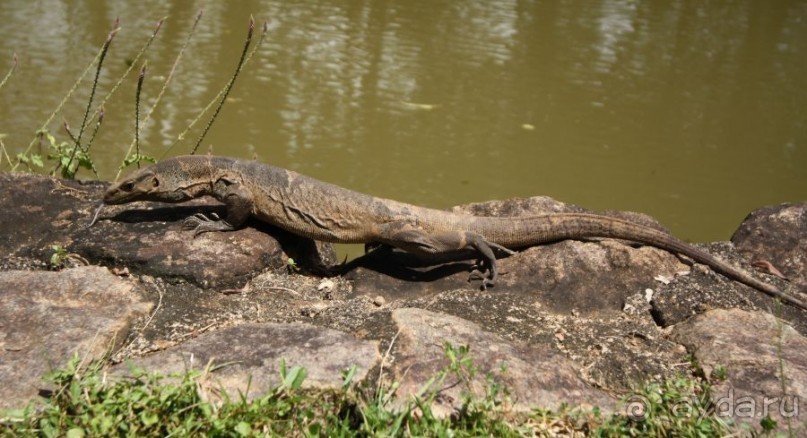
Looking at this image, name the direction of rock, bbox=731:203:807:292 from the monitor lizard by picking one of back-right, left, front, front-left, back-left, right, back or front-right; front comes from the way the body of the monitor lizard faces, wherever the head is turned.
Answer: back

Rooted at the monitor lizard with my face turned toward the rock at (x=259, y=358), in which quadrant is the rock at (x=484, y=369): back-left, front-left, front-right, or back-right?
front-left

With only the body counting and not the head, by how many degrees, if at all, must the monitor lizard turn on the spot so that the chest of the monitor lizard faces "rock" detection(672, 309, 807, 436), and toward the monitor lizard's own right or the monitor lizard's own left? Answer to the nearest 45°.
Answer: approximately 135° to the monitor lizard's own left

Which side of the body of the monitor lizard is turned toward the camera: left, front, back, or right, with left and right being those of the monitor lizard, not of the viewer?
left

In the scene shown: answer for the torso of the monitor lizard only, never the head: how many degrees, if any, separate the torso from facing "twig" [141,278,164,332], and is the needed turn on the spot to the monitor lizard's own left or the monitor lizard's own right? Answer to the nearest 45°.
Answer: approximately 45° to the monitor lizard's own left

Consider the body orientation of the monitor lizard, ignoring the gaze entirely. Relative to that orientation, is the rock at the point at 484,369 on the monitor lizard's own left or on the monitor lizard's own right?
on the monitor lizard's own left

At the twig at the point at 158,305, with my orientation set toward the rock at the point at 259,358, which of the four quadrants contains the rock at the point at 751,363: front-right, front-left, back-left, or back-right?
front-left

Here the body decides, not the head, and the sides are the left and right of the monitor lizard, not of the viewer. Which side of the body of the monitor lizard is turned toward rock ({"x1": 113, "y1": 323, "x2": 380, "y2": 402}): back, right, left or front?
left

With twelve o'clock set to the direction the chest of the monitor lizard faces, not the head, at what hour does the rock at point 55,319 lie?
The rock is roughly at 10 o'clock from the monitor lizard.
